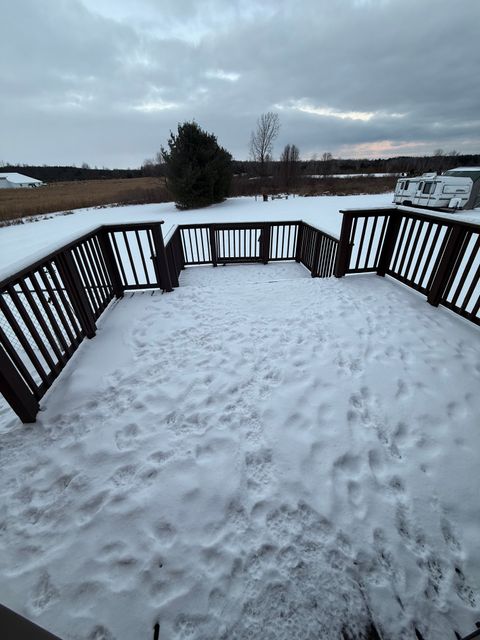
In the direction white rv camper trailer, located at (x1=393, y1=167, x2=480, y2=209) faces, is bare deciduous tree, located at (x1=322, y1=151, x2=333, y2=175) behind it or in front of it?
behind

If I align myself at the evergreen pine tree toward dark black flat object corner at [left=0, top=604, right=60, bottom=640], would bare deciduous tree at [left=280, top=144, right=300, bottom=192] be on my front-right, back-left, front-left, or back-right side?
back-left
